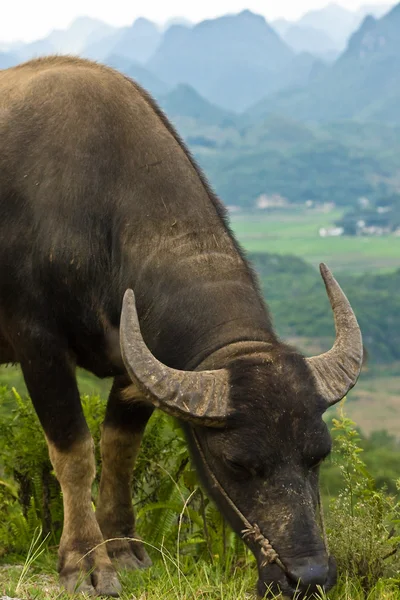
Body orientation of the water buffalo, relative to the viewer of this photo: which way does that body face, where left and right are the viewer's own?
facing the viewer and to the right of the viewer
